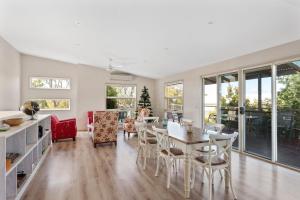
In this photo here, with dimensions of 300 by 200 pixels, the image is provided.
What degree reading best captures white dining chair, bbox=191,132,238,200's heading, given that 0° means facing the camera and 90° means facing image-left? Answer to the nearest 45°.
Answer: approximately 135°

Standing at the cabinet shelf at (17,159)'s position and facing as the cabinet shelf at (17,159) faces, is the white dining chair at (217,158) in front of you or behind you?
in front

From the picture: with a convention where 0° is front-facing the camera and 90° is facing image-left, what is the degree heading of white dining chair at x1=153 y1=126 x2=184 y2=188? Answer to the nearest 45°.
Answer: approximately 225°

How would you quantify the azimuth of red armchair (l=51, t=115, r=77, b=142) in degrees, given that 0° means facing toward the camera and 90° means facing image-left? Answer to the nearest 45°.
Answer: approximately 270°

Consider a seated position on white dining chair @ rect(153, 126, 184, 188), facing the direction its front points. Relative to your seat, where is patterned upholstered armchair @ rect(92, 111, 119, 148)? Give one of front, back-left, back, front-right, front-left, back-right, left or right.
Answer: left

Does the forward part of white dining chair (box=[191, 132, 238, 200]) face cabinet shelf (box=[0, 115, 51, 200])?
no

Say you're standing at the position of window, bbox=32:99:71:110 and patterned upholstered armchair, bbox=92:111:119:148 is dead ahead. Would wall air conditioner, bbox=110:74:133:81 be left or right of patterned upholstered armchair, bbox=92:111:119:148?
left

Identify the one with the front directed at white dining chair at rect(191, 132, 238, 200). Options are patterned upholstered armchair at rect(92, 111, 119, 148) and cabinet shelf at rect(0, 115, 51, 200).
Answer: the cabinet shelf

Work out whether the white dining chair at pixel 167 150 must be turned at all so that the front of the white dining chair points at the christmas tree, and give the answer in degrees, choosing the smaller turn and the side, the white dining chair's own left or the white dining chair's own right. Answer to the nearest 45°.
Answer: approximately 45° to the white dining chair's own left

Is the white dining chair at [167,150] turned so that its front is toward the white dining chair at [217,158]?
no

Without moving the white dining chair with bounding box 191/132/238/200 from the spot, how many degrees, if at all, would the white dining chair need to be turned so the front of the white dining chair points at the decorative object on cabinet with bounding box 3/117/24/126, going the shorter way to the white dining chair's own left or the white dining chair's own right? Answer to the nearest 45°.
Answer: approximately 45° to the white dining chair's own left

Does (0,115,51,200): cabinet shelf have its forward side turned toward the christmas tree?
no

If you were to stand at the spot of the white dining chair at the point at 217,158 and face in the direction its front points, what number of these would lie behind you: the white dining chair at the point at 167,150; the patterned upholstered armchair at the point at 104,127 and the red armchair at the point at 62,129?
0
